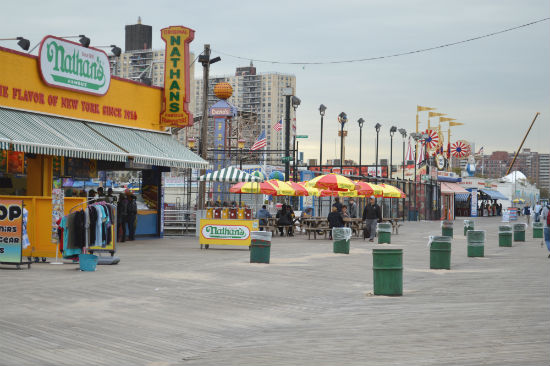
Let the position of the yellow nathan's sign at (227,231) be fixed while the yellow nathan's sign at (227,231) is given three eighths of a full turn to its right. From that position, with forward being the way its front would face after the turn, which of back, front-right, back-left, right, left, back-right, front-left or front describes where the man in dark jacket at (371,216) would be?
right

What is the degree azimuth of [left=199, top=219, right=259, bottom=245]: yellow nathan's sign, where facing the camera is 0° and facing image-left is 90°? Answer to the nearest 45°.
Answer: approximately 0°

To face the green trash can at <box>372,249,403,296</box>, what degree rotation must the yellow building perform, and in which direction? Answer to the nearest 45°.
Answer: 0° — it already faces it

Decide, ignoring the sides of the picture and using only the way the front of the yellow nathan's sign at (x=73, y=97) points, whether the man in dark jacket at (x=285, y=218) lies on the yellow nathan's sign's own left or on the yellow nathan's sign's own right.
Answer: on the yellow nathan's sign's own left

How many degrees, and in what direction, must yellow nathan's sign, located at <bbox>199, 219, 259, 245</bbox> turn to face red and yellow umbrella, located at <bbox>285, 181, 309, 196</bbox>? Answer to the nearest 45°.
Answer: approximately 180°

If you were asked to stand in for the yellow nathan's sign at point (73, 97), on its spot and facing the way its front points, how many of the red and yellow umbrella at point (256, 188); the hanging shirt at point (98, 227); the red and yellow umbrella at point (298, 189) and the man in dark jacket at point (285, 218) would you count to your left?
3

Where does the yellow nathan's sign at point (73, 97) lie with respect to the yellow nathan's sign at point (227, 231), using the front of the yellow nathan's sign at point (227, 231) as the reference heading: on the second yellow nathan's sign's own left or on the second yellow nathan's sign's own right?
on the second yellow nathan's sign's own right

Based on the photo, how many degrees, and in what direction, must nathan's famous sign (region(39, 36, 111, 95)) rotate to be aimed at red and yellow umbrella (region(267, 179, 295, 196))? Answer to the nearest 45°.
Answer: approximately 90° to its left
